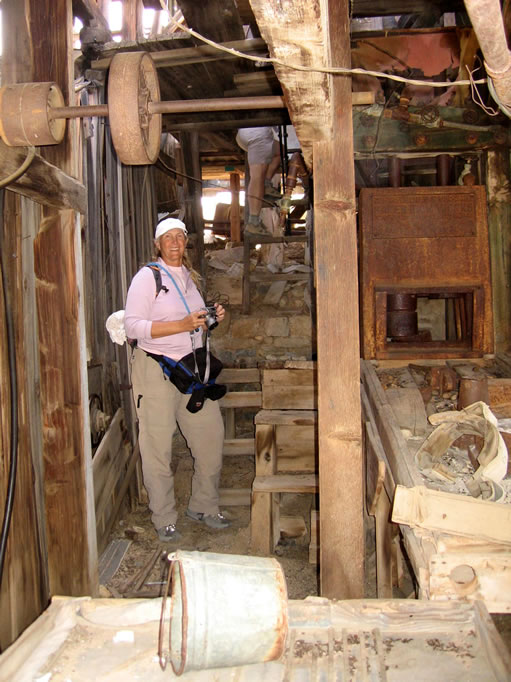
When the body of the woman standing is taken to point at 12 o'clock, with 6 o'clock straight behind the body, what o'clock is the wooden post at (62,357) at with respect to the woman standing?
The wooden post is roughly at 2 o'clock from the woman standing.

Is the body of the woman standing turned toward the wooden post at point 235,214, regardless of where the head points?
no

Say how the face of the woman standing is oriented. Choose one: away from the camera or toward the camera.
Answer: toward the camera

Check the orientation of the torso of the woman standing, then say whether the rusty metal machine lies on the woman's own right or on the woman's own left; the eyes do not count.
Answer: on the woman's own left

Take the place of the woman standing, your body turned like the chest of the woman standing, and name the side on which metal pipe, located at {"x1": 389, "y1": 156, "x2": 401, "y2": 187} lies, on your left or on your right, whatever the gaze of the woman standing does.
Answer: on your left

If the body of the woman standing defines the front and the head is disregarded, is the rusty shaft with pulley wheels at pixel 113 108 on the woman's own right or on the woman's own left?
on the woman's own right

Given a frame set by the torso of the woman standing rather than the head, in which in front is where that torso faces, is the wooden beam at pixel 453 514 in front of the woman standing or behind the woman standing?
in front

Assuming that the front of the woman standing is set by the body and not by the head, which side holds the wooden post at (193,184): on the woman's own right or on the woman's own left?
on the woman's own left

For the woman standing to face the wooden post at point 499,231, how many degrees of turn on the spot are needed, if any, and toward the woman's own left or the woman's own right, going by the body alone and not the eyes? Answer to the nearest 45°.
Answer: approximately 45° to the woman's own left

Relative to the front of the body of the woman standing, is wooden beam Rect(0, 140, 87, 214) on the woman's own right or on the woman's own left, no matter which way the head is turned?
on the woman's own right
